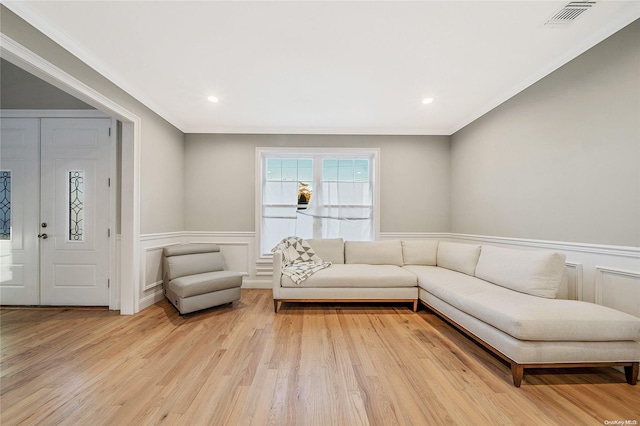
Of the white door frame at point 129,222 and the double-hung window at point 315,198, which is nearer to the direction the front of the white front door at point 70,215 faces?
the white door frame

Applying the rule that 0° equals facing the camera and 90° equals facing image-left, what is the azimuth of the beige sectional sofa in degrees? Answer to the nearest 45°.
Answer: approximately 45°

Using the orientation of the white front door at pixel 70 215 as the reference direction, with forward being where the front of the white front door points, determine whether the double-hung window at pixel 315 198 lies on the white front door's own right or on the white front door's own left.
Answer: on the white front door's own left

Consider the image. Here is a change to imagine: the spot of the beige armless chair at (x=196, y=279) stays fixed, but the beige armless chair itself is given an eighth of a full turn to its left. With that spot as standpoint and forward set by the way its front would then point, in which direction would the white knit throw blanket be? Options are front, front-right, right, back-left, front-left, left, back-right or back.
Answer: front

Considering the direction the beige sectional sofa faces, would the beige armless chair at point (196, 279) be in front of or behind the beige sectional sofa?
in front

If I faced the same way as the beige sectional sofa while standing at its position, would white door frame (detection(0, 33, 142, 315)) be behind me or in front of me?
in front

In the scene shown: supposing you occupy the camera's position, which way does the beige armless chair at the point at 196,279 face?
facing the viewer and to the right of the viewer

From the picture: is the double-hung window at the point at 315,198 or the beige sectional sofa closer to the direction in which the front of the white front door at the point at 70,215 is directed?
the beige sectional sofa

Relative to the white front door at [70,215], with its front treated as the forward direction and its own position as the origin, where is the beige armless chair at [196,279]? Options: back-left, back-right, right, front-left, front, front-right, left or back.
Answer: front-left

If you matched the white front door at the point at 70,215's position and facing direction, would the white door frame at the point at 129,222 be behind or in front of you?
in front

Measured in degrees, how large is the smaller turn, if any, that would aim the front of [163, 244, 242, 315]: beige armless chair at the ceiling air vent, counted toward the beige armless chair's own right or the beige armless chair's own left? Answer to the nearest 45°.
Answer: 0° — it already faces it

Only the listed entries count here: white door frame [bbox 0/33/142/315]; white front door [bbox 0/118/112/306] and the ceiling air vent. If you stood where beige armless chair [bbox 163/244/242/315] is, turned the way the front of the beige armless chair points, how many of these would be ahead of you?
1
